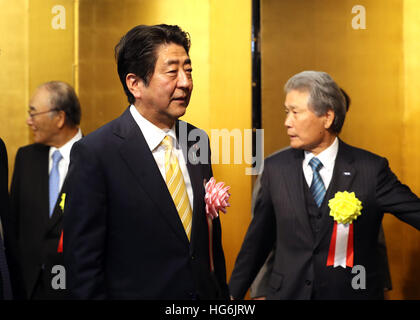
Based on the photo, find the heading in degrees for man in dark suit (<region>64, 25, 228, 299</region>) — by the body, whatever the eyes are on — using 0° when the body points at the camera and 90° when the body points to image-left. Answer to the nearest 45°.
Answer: approximately 315°

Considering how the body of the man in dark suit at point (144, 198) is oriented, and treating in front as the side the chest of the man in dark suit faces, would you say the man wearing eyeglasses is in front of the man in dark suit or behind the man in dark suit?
behind

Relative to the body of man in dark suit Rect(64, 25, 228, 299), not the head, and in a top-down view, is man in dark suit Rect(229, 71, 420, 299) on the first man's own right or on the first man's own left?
on the first man's own left

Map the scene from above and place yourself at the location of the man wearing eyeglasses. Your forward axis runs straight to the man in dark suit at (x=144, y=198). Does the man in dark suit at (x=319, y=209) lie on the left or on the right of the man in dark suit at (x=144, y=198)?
left
